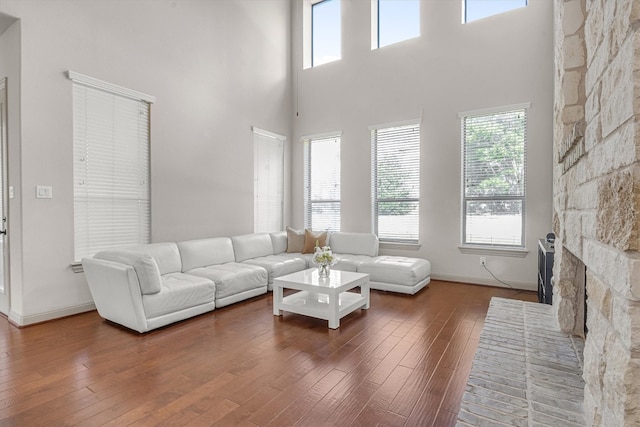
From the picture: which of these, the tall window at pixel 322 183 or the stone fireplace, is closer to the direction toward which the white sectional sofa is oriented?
the stone fireplace

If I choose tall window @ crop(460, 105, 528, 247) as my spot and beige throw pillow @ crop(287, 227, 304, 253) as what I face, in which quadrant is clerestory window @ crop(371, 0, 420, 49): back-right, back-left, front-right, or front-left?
front-right

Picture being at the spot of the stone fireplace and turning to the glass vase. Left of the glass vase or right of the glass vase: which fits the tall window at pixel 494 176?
right

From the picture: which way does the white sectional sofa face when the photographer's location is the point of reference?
facing the viewer and to the right of the viewer
